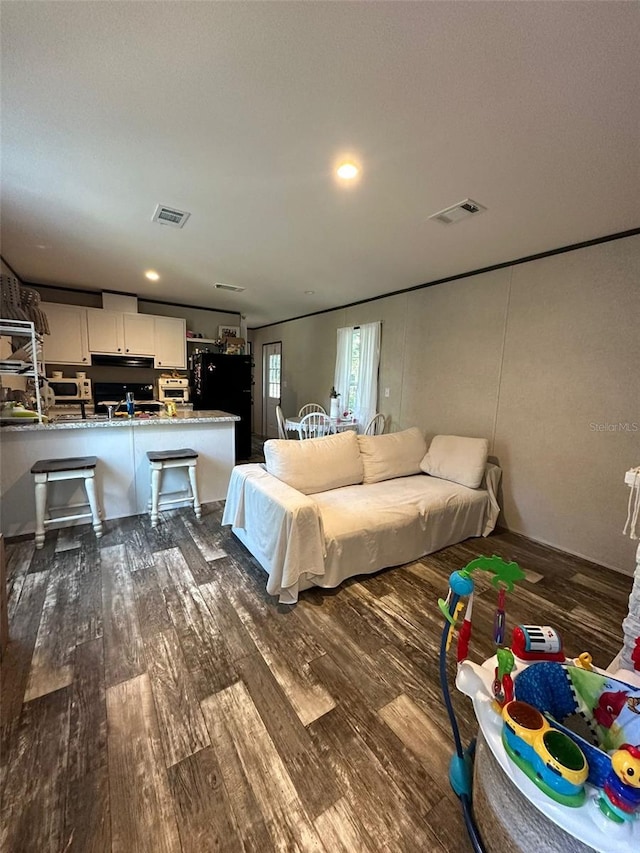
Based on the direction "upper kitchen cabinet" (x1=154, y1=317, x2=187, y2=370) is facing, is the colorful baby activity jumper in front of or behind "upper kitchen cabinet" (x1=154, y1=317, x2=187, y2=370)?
in front

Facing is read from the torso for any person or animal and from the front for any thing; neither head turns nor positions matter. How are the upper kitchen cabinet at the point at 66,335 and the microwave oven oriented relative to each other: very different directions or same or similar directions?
same or similar directions

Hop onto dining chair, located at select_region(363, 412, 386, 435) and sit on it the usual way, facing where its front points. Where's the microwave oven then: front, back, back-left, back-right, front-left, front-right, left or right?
front-left

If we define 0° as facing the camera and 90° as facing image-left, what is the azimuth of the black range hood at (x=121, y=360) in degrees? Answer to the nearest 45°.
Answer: approximately 0°

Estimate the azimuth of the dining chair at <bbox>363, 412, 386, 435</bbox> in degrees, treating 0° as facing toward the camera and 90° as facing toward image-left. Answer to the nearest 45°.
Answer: approximately 135°

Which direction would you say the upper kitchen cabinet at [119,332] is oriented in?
toward the camera

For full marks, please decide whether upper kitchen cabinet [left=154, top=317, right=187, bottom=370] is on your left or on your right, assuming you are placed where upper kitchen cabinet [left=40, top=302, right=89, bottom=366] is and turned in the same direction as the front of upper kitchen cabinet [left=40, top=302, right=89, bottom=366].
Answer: on your left

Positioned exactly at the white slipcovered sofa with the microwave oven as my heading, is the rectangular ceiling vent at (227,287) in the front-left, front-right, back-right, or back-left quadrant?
front-right

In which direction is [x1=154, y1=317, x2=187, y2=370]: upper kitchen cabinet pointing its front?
toward the camera

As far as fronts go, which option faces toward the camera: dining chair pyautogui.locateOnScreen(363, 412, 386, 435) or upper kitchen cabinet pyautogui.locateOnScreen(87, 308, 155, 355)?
the upper kitchen cabinet

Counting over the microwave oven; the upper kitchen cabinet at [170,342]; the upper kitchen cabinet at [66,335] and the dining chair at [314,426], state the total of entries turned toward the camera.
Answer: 3

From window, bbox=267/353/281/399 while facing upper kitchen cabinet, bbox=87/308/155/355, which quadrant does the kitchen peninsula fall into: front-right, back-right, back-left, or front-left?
front-left

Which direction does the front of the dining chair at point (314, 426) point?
away from the camera

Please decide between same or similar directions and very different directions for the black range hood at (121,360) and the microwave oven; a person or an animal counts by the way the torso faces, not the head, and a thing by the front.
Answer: same or similar directions
